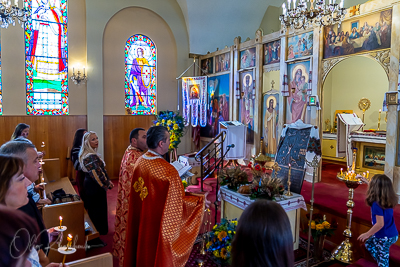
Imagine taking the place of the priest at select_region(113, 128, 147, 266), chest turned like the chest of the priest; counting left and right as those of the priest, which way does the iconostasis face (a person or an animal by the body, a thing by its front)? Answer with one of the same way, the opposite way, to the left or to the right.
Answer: the opposite way

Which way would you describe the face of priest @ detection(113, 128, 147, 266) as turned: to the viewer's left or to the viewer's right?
to the viewer's right

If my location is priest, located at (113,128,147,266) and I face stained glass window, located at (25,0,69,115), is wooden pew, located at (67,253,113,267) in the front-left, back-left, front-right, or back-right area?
back-left

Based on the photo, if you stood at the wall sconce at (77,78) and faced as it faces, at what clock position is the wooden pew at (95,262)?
The wooden pew is roughly at 12 o'clock from the wall sconce.

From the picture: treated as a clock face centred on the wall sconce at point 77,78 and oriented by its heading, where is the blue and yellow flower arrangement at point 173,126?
The blue and yellow flower arrangement is roughly at 10 o'clock from the wall sconce.

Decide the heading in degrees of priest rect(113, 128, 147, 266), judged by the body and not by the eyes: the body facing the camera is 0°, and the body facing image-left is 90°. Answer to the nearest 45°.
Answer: approximately 270°

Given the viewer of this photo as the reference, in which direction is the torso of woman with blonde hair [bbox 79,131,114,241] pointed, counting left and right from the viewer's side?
facing to the right of the viewer

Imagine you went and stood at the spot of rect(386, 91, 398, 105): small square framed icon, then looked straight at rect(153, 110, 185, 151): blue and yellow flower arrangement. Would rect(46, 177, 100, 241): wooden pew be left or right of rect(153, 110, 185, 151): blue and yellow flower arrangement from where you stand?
left

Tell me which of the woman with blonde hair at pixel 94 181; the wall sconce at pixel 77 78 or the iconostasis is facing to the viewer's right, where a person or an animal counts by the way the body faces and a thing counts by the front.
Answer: the woman with blonde hair

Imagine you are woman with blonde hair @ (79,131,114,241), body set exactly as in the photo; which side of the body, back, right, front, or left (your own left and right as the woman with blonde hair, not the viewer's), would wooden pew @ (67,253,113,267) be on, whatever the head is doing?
right
